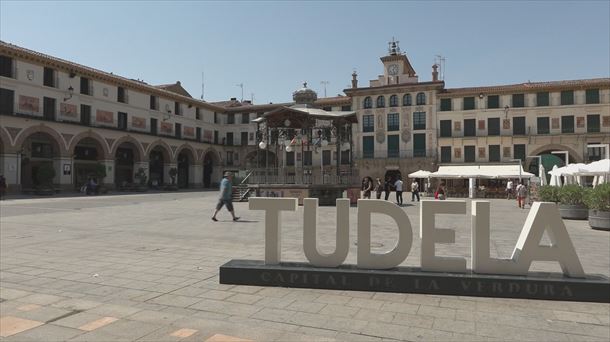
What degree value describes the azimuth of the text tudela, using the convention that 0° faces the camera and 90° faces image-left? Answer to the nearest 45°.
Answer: approximately 0°

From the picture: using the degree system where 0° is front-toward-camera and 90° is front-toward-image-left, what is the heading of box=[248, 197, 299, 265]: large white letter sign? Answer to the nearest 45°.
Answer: approximately 0°

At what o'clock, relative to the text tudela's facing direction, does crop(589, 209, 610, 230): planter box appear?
The planter box is roughly at 7 o'clock from the text tudela.

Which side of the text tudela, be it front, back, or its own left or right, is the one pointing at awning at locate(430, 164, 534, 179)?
back

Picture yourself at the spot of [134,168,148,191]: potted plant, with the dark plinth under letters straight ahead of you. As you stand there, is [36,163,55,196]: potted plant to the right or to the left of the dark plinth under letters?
right

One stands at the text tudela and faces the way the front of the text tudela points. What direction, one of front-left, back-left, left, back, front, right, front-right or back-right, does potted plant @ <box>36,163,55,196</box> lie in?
back-right

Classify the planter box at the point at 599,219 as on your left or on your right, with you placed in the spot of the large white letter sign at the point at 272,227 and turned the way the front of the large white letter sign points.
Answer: on your left

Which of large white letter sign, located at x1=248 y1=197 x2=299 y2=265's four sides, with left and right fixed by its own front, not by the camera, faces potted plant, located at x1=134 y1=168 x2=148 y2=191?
back

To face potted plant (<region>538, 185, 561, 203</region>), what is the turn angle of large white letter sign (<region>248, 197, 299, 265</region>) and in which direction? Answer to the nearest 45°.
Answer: approximately 135° to its left
